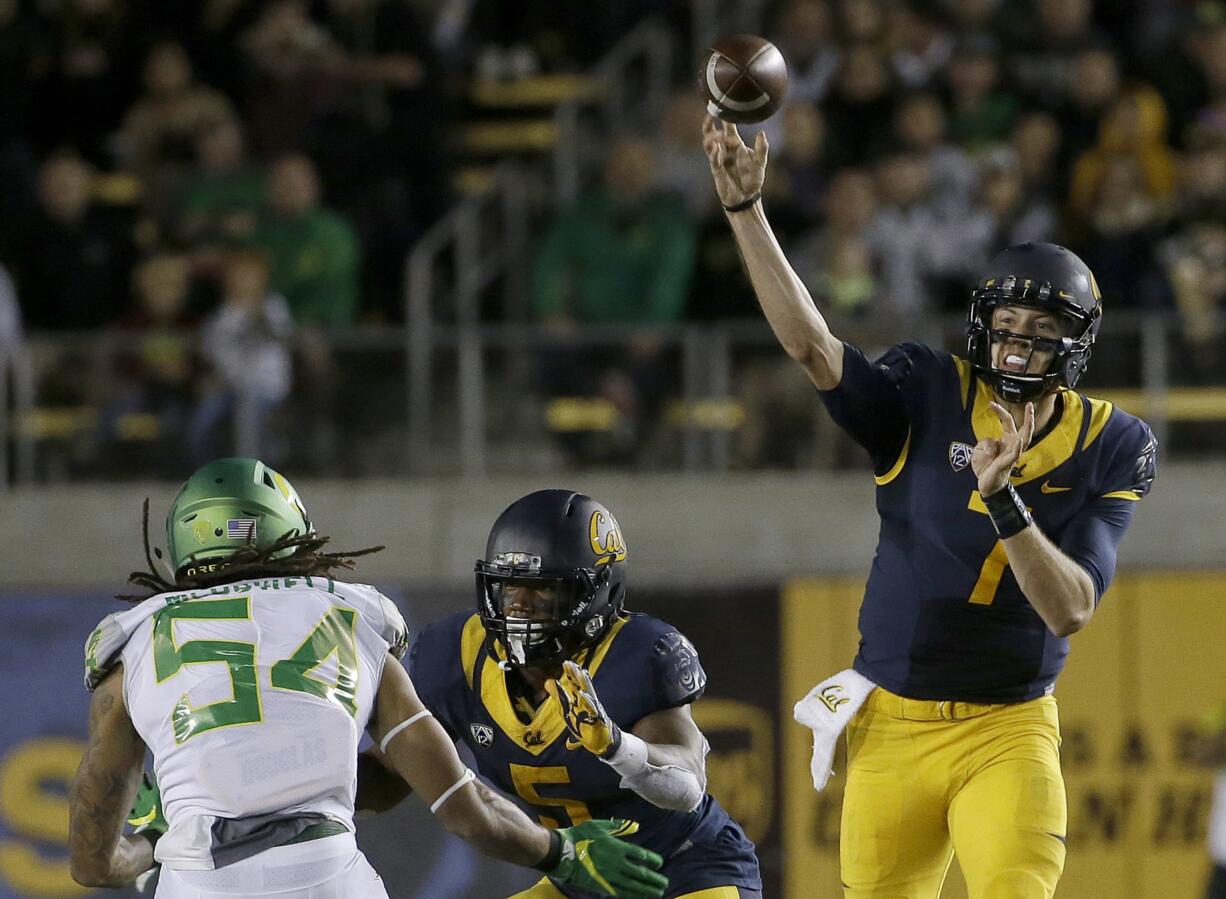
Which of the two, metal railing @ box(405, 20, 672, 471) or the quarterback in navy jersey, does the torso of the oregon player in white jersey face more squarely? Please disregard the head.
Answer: the metal railing

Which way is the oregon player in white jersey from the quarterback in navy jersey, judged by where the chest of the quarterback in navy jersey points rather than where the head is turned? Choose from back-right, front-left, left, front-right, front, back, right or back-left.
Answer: front-right

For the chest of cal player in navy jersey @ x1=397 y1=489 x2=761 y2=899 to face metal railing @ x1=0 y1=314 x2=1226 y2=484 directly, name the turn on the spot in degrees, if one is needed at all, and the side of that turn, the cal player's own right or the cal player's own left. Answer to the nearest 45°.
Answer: approximately 135° to the cal player's own right

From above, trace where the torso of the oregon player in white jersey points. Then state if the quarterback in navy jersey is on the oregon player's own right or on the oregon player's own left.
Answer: on the oregon player's own right

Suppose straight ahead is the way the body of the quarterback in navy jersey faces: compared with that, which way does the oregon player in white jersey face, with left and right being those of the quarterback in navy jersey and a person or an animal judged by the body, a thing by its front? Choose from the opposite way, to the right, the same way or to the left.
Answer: the opposite way

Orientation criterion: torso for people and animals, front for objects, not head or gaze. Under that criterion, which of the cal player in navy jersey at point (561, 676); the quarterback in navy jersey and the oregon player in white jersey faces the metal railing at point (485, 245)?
the oregon player in white jersey

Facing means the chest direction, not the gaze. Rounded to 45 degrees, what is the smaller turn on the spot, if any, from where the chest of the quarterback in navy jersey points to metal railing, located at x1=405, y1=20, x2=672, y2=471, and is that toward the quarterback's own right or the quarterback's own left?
approximately 135° to the quarterback's own right

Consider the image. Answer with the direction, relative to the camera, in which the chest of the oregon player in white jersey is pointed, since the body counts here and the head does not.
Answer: away from the camera

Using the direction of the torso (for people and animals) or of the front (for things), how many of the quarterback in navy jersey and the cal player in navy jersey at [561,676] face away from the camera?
0

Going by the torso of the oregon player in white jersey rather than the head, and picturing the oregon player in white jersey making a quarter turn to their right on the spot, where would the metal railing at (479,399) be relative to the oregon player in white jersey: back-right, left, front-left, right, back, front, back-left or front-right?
left

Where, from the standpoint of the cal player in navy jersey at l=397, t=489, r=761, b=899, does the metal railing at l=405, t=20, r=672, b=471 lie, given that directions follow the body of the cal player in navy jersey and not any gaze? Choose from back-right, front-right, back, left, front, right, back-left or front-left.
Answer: back-right

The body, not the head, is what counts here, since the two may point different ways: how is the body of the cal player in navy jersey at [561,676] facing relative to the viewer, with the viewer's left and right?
facing the viewer and to the left of the viewer

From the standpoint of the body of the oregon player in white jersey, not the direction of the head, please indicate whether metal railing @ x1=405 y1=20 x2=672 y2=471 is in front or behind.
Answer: in front

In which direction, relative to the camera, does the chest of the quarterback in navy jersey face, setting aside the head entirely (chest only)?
toward the camera

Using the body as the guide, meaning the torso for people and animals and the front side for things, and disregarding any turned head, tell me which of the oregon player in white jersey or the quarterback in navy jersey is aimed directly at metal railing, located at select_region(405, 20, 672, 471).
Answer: the oregon player in white jersey

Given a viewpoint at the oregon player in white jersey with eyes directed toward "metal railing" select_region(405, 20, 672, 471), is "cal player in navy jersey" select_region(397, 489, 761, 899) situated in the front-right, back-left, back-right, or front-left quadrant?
front-right
